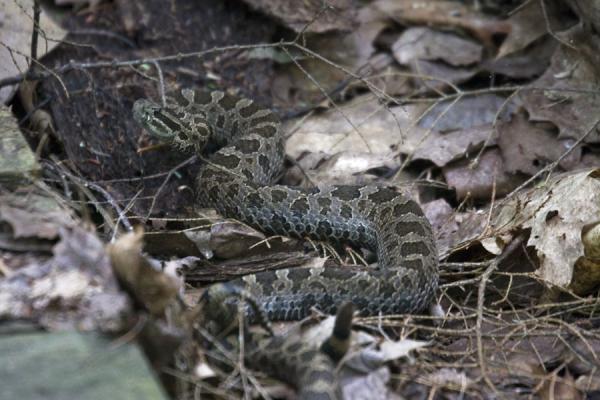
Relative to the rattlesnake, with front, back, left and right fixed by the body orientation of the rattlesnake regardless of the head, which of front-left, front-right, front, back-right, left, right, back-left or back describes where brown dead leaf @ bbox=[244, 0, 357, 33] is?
right

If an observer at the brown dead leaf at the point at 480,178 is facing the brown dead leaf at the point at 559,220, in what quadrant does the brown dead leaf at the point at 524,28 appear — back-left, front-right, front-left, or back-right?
back-left

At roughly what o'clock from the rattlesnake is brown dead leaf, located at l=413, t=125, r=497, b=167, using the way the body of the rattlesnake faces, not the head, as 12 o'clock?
The brown dead leaf is roughly at 5 o'clock from the rattlesnake.

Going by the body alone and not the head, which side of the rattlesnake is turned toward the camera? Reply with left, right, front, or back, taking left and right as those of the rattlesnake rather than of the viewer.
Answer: left

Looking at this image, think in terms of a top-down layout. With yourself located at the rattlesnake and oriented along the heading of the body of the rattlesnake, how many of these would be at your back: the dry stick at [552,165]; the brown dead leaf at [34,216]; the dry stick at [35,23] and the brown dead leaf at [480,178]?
2

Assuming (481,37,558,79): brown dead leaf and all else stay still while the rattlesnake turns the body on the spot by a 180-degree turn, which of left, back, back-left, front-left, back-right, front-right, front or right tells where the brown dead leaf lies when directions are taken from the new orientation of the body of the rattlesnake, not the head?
front-left

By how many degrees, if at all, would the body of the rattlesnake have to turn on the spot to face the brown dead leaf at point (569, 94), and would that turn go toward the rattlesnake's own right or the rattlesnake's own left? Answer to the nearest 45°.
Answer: approximately 135° to the rattlesnake's own right

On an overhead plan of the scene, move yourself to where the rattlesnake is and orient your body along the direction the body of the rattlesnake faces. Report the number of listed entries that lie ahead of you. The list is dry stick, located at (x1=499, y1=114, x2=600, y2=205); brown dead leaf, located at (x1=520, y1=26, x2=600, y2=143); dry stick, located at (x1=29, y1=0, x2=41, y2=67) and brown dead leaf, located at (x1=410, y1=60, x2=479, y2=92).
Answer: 1

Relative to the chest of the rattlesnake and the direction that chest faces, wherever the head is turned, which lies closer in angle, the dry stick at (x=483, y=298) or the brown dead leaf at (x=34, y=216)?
the brown dead leaf

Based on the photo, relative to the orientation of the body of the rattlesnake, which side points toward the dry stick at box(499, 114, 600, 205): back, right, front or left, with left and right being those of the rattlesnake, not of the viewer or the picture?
back

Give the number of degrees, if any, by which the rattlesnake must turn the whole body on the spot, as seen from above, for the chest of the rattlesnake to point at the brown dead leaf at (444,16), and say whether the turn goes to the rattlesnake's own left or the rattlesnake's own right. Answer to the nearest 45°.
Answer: approximately 135° to the rattlesnake's own right

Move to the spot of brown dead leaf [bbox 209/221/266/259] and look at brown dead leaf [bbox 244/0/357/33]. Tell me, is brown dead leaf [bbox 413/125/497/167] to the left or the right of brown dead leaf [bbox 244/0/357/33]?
right

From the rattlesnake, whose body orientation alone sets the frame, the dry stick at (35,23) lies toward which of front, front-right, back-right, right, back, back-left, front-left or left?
front

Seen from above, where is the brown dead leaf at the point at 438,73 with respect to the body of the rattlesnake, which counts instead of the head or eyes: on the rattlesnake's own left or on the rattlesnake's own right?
on the rattlesnake's own right

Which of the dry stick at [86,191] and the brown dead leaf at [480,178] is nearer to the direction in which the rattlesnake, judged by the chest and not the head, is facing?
the dry stick

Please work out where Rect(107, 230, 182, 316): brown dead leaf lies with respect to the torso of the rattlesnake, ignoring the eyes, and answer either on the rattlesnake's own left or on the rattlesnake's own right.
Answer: on the rattlesnake's own left
